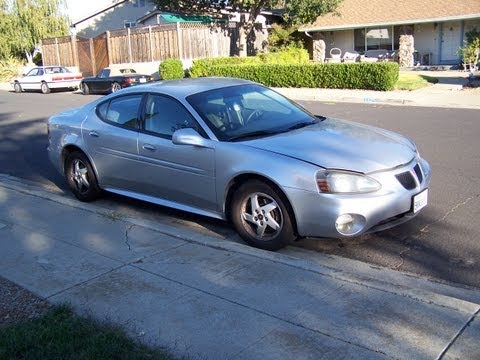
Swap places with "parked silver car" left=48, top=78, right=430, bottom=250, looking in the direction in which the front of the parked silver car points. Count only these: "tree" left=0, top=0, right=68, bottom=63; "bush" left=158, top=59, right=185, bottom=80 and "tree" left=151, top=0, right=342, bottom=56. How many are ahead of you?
0

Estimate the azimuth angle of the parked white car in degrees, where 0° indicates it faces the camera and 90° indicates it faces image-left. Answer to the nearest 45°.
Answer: approximately 135°

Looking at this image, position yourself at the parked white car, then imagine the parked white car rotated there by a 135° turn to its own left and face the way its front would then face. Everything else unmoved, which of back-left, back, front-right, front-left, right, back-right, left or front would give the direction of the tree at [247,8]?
left

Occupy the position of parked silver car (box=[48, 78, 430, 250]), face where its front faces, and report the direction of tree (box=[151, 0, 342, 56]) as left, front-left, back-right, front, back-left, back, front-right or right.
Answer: back-left

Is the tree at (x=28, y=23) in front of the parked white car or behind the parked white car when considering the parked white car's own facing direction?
in front

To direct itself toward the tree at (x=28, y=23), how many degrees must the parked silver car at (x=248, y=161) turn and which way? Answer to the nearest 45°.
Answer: approximately 135° to its left

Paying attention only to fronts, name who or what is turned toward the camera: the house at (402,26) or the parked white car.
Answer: the house

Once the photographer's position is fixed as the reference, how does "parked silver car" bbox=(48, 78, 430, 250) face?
facing the viewer and to the right of the viewer

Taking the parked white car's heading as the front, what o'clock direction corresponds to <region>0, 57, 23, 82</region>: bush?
The bush is roughly at 1 o'clock from the parked white car.

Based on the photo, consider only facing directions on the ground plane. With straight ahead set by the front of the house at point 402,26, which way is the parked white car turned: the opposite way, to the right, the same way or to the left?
to the right

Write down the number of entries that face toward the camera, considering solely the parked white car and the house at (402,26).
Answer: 1

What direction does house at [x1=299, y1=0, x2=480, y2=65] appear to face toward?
toward the camera

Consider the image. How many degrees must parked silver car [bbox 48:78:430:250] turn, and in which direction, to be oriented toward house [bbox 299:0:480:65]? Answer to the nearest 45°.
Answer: approximately 135° to its left

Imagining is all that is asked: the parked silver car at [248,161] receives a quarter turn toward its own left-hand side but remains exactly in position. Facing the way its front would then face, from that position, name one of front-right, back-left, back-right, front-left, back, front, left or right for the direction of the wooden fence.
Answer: front-left

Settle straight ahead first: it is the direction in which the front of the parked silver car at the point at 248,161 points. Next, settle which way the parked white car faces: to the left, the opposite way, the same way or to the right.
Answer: the opposite way

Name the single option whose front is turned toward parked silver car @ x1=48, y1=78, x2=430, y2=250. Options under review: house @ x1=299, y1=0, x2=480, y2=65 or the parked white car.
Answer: the house
